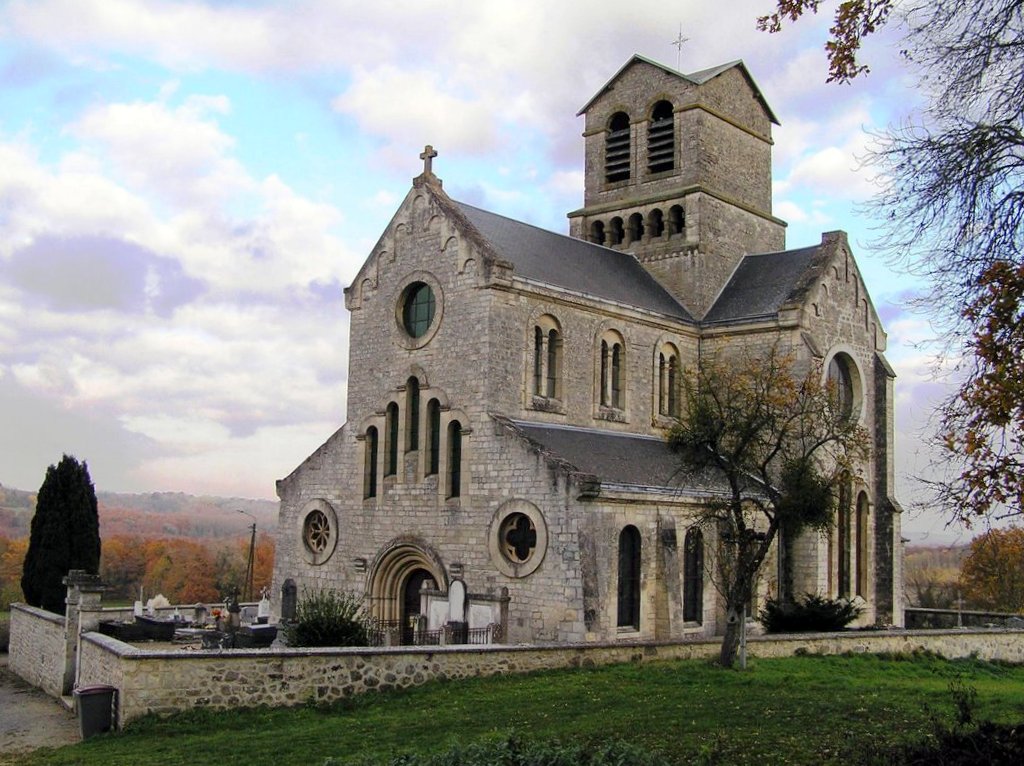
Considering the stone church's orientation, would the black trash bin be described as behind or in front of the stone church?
in front

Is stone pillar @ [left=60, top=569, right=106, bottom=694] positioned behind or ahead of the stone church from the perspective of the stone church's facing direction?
ahead

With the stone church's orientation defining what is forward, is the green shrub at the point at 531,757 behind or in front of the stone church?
in front

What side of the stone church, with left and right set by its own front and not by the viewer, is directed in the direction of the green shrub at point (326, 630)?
front

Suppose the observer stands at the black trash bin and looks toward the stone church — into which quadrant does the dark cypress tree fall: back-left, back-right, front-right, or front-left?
front-left

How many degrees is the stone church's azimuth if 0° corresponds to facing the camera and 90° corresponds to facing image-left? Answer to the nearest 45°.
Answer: approximately 45°

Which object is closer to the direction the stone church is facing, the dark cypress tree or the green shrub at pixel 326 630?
the green shrub
